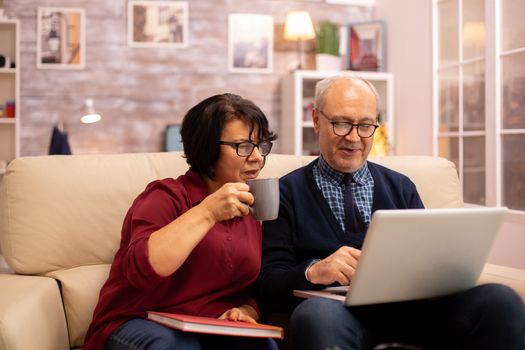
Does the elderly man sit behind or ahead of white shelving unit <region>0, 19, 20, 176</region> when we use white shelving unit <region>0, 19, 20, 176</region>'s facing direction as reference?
ahead

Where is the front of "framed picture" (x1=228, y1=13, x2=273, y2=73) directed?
toward the camera

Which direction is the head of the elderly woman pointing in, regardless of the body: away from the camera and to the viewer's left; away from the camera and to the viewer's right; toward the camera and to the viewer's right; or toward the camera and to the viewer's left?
toward the camera and to the viewer's right

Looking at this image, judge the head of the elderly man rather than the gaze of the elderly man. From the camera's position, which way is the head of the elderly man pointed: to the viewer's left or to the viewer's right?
to the viewer's right

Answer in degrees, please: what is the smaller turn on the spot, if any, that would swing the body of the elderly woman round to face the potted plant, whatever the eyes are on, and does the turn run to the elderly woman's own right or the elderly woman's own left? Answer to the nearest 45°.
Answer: approximately 135° to the elderly woman's own left

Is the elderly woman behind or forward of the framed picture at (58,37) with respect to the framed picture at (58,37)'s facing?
forward

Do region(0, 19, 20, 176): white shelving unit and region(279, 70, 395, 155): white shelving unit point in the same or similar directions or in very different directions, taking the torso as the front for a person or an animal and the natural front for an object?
same or similar directions

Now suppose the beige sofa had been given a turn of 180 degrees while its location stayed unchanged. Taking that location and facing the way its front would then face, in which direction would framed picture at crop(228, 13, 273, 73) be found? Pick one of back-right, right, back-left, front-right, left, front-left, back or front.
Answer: front

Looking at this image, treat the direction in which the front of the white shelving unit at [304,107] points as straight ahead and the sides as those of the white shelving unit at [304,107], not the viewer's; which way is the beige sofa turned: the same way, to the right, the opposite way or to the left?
the same way
